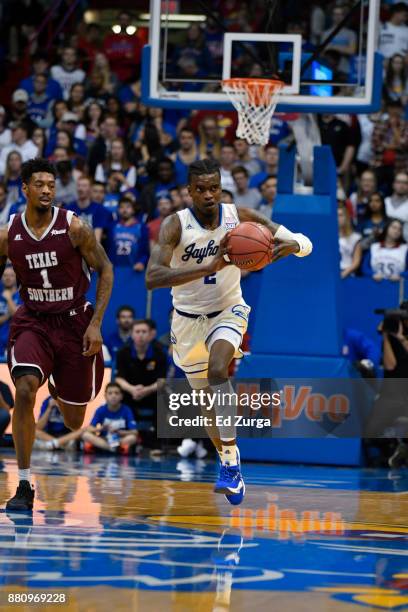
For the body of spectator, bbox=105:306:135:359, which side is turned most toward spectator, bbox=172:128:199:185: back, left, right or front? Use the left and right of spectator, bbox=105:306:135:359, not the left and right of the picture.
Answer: back

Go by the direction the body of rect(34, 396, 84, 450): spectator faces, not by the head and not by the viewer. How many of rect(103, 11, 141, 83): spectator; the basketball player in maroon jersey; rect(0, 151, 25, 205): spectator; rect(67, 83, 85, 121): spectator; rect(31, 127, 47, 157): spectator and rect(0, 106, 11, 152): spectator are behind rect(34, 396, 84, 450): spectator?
5

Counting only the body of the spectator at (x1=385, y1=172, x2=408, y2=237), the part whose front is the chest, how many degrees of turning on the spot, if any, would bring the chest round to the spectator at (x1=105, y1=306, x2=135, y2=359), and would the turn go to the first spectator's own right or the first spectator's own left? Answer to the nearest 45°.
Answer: approximately 90° to the first spectator's own right

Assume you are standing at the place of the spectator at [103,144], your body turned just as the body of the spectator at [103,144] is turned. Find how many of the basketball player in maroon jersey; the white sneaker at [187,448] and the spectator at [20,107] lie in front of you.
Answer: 2

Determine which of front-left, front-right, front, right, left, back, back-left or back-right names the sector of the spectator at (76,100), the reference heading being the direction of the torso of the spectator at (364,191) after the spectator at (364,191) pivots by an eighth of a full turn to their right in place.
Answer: right

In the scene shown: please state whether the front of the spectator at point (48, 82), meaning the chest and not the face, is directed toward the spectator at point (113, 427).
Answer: yes

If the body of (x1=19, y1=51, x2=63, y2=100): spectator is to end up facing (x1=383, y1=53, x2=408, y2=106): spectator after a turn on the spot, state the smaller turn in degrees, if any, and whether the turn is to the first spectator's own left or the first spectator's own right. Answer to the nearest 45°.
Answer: approximately 45° to the first spectator's own left

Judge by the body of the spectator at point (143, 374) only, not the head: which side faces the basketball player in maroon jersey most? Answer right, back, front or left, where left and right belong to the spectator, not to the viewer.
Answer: front

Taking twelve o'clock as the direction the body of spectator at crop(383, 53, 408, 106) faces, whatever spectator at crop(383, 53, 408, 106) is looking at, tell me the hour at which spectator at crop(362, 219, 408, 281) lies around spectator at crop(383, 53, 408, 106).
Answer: spectator at crop(362, 219, 408, 281) is roughly at 12 o'clock from spectator at crop(383, 53, 408, 106).

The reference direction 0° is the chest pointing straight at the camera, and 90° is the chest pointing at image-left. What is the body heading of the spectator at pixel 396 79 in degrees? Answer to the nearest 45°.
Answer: approximately 0°
